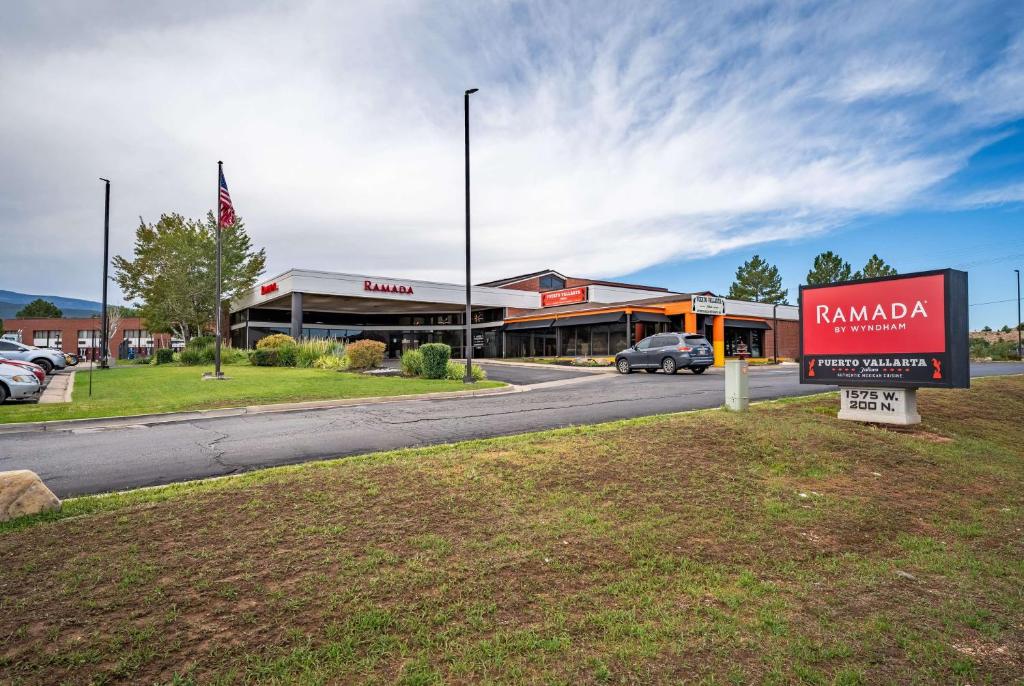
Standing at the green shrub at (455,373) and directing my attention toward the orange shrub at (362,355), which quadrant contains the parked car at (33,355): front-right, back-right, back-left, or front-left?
front-left

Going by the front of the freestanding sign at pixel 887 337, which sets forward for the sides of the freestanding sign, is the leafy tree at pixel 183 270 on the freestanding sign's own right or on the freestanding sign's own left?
on the freestanding sign's own right

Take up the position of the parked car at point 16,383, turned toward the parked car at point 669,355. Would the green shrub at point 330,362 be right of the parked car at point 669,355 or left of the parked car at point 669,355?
left

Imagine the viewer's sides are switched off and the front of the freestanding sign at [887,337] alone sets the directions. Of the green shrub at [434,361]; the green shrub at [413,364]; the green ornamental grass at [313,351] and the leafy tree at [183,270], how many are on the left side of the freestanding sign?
0

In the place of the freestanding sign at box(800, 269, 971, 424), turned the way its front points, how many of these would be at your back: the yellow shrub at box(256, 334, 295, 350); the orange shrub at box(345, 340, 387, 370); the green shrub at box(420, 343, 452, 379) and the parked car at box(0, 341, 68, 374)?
0

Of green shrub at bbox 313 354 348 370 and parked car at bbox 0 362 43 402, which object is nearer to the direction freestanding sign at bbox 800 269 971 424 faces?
the parked car

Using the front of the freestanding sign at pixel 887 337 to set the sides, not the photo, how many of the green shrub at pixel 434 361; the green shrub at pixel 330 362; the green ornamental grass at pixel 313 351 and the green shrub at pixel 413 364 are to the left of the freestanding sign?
0

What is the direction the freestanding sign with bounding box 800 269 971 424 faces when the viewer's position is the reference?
facing the viewer and to the left of the viewer

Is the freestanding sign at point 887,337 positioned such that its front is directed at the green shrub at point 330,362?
no

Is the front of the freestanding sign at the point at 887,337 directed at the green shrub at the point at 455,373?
no

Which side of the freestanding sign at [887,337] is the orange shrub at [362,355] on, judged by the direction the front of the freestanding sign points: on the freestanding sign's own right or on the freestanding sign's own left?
on the freestanding sign's own right

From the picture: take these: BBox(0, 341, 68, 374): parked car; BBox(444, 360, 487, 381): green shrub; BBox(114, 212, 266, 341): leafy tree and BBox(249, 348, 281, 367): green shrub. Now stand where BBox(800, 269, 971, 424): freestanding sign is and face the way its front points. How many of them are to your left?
0

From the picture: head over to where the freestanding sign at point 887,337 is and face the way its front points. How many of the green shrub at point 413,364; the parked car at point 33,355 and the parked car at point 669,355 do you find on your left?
0

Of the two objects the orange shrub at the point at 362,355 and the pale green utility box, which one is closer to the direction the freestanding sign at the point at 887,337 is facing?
the pale green utility box

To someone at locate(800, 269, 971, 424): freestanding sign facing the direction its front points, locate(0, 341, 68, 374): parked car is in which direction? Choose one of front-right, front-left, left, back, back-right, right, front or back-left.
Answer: front-right

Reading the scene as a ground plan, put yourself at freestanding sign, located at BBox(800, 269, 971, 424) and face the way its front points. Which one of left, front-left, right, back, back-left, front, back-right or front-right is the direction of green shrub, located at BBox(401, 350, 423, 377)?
front-right
